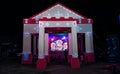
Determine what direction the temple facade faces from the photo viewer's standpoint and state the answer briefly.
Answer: facing the viewer
